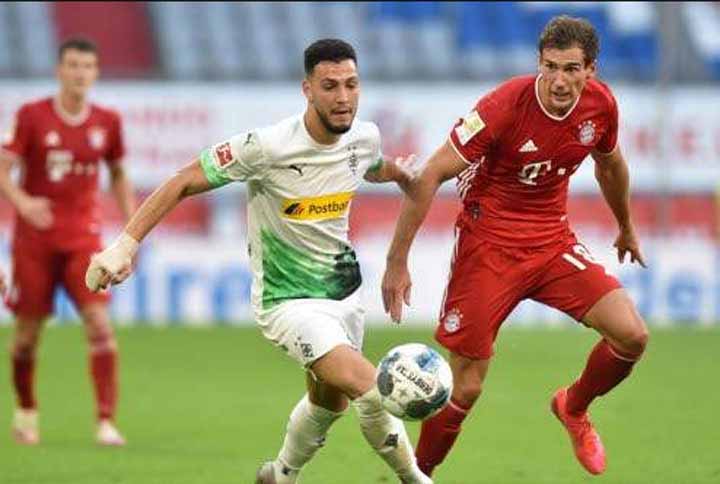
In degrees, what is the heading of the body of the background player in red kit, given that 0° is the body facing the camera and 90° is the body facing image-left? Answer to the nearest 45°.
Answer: approximately 0°

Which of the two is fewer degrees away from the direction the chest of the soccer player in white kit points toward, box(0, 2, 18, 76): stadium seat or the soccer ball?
the soccer ball

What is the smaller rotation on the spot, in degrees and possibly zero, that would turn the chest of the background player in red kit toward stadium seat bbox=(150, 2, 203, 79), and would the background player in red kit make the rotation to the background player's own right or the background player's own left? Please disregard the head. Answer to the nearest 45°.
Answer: approximately 180°
